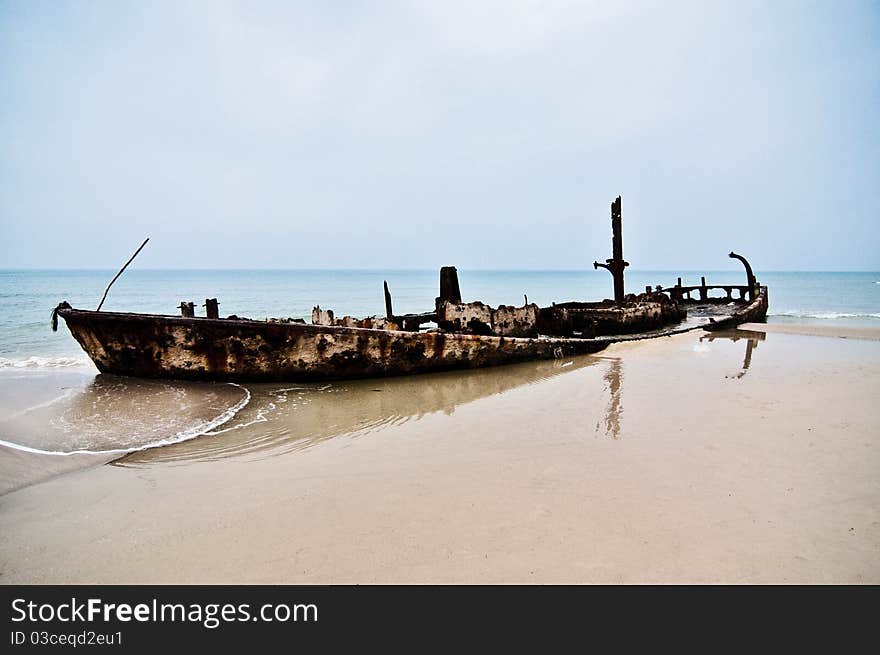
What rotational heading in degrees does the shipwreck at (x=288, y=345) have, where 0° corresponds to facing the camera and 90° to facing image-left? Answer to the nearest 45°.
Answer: approximately 90°
